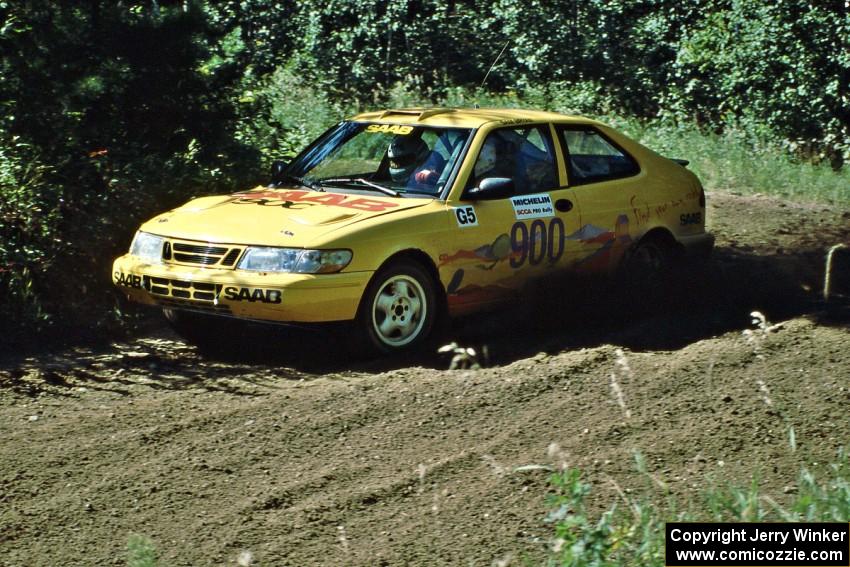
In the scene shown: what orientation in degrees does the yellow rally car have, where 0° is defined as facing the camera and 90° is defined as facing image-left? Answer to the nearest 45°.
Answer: approximately 45°
